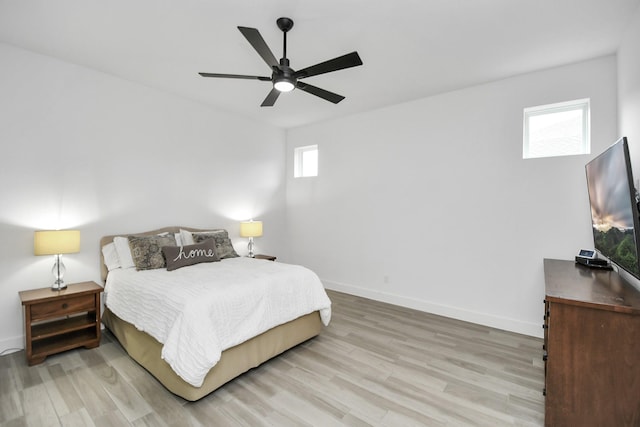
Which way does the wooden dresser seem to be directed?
to the viewer's left

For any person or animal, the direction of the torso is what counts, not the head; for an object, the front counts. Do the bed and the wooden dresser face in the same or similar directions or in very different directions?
very different directions

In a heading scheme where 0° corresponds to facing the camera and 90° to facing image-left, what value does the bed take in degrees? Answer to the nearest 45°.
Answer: approximately 315°

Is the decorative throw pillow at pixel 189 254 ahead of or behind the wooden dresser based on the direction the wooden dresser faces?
ahead

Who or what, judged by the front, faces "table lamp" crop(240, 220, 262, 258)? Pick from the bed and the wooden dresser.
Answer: the wooden dresser

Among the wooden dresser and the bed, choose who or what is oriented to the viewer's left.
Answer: the wooden dresser

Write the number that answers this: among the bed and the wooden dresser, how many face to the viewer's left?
1

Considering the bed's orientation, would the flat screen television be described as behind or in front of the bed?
in front
